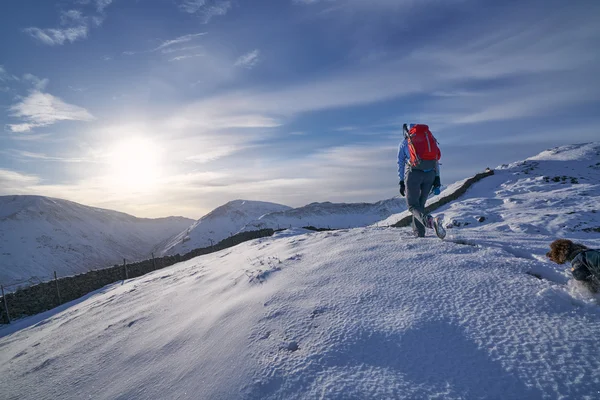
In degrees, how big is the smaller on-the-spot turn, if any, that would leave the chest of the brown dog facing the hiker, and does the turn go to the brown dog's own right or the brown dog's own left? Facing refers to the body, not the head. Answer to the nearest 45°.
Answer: approximately 45° to the brown dog's own right

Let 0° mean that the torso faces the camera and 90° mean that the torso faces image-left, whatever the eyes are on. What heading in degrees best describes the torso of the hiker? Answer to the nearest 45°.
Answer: approximately 135°

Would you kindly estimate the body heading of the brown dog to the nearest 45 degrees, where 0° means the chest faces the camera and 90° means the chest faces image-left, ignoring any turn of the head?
approximately 90°

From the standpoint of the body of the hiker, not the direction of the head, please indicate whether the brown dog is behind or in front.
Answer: behind
